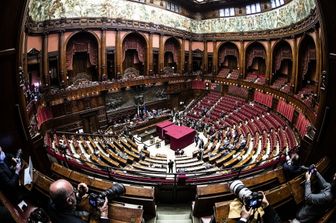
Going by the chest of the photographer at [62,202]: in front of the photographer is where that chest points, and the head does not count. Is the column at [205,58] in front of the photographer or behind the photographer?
in front

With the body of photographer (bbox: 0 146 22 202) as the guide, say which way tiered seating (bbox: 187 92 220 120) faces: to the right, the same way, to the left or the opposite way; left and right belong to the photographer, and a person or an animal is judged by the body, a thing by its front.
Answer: the opposite way

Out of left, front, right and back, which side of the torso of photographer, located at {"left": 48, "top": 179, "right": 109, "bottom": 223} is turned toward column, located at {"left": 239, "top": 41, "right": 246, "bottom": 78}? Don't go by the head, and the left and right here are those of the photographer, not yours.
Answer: front

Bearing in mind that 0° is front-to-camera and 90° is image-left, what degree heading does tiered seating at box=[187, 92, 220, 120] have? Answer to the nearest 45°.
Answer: approximately 45°

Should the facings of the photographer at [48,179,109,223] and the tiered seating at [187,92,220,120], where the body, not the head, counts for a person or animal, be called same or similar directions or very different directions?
very different directions

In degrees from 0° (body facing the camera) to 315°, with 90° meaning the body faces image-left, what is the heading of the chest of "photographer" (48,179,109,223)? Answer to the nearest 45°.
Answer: approximately 225°

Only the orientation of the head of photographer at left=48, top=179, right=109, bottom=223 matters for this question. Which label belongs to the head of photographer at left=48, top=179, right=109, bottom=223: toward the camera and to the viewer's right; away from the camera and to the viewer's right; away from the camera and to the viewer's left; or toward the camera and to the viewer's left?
away from the camera and to the viewer's right
